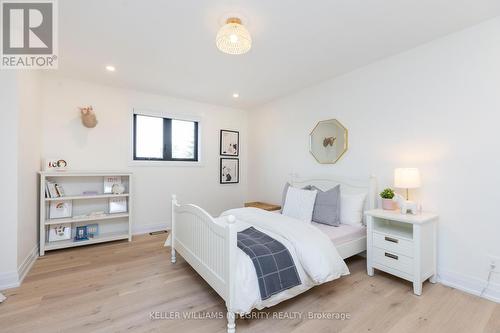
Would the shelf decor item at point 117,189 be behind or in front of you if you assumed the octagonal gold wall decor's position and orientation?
in front

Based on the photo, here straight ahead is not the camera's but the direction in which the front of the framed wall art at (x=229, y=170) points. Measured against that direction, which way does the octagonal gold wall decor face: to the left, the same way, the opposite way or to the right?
to the right

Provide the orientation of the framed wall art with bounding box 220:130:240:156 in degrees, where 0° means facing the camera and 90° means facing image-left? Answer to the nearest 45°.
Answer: approximately 0°

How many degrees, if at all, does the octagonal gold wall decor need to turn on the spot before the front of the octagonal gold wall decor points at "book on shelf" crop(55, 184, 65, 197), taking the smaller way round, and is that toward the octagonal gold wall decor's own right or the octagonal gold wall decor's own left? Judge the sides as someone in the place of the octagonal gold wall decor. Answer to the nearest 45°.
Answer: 0° — it already faces it

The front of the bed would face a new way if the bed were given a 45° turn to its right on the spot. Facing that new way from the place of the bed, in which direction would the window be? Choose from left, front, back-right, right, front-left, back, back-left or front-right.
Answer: front-right

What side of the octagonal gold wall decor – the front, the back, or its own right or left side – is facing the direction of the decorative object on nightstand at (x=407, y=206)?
left

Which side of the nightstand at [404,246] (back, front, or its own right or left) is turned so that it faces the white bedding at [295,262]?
front

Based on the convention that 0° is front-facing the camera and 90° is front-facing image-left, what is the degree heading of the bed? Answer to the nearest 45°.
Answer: approximately 45°

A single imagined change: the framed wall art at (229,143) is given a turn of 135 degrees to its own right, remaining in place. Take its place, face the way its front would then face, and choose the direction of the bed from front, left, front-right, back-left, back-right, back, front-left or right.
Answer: back-left

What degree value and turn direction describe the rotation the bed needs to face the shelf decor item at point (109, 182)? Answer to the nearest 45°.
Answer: approximately 90° to its right

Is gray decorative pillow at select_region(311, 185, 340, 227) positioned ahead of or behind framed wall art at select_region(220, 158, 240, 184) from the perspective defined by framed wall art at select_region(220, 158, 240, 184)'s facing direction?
ahead

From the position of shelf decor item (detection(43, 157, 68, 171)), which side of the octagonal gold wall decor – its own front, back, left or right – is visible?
front

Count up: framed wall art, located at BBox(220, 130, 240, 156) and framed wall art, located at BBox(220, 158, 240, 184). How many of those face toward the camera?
2

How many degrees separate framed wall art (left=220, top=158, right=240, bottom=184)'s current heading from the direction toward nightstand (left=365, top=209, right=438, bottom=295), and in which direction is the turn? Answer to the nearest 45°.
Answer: approximately 45° to its left
